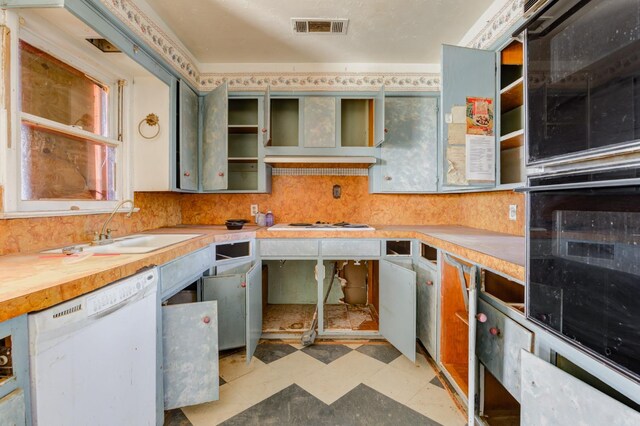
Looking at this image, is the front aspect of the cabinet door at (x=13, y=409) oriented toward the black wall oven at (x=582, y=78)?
yes

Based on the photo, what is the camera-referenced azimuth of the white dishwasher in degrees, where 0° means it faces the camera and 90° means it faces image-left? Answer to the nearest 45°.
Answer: approximately 315°

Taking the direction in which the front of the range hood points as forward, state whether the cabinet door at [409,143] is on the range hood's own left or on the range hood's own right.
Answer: on the range hood's own left

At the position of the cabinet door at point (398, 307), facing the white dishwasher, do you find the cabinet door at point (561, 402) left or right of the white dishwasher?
left

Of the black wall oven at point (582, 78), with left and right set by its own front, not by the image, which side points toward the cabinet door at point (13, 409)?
front

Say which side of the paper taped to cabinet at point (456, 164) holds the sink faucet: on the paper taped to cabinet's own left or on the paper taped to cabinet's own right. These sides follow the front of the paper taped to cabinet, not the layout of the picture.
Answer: on the paper taped to cabinet's own right

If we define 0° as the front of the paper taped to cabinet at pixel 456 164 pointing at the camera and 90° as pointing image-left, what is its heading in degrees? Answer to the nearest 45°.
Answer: approximately 0°

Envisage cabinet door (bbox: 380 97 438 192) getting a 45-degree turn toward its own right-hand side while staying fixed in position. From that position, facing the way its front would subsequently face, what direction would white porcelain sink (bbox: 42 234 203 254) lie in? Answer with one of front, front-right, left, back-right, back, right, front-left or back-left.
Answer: front

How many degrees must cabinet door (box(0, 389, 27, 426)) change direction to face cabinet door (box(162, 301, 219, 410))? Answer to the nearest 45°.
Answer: approximately 90° to its left

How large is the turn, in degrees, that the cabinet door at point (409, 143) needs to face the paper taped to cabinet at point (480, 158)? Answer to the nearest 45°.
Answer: approximately 45° to its left

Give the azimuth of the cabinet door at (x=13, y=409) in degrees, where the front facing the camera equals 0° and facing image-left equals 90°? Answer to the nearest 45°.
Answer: approximately 315°
